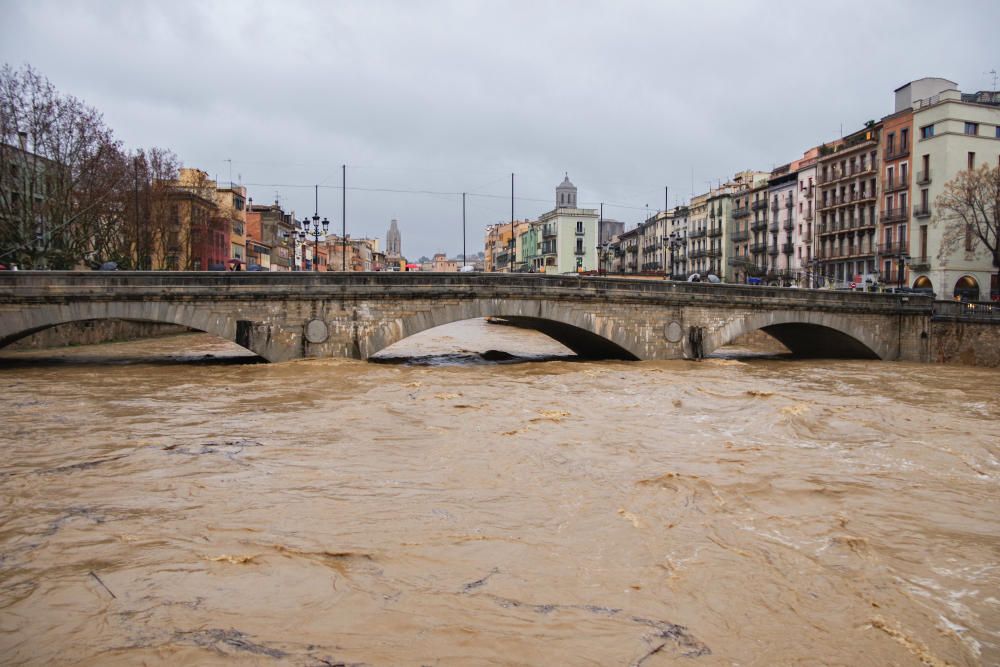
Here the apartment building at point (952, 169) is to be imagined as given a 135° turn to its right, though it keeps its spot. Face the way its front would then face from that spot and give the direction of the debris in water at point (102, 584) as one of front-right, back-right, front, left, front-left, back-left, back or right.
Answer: back

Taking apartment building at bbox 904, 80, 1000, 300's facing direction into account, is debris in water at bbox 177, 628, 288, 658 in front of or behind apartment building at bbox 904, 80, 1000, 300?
in front

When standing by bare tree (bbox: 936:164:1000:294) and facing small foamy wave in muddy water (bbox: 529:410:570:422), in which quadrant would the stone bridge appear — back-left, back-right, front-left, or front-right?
front-right

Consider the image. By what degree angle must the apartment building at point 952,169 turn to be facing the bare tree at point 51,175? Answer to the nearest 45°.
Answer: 0° — it already faces it

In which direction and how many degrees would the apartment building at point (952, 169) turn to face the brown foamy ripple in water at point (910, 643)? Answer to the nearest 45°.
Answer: approximately 45° to its left

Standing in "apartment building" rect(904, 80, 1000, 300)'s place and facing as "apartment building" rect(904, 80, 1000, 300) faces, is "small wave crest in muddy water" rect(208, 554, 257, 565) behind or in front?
in front

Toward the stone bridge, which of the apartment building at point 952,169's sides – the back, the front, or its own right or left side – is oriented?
front

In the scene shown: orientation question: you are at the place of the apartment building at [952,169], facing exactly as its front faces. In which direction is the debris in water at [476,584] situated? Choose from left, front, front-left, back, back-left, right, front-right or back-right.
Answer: front-left

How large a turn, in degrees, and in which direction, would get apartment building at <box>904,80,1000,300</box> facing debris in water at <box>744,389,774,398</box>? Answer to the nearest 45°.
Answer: approximately 45° to its left

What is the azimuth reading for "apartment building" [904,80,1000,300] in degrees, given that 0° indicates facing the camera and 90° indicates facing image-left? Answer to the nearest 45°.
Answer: approximately 45°

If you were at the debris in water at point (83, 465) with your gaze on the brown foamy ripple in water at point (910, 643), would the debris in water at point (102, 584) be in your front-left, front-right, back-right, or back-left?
front-right

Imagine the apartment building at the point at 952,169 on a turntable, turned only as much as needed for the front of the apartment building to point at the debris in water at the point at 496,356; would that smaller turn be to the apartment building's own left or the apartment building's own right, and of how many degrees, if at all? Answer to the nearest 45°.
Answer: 0° — it already faces it

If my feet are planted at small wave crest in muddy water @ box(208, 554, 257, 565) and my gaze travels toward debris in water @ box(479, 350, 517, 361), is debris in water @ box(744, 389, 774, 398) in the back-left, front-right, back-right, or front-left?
front-right

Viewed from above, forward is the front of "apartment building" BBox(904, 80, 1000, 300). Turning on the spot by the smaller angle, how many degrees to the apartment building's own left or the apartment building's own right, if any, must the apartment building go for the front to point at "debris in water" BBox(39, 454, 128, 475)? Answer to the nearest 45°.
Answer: approximately 45° to the apartment building's own left
